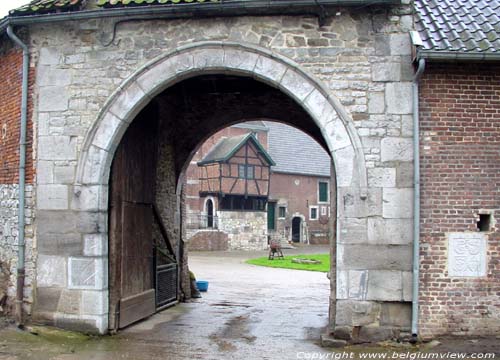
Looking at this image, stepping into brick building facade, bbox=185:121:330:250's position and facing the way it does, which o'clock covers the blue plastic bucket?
The blue plastic bucket is roughly at 12 o'clock from the brick building facade.

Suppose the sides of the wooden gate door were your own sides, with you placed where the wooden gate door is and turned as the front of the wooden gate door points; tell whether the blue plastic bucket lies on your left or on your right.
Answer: on your left

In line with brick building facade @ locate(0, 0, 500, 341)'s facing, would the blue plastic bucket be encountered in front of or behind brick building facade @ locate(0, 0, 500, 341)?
behind

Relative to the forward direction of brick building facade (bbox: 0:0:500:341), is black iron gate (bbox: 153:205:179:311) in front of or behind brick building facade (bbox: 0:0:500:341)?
behind

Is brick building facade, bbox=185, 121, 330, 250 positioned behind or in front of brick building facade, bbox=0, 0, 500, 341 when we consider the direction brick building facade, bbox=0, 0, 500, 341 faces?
behind

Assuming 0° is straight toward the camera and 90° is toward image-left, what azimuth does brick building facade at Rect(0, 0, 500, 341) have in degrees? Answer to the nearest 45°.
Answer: approximately 0°

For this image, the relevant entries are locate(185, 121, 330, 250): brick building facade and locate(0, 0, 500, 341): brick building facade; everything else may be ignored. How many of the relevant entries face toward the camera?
2

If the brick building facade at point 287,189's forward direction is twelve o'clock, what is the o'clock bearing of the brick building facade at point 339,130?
the brick building facade at point 339,130 is roughly at 12 o'clock from the brick building facade at point 287,189.

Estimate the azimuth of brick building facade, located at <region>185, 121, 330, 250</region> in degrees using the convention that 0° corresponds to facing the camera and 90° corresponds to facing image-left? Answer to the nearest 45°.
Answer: approximately 0°

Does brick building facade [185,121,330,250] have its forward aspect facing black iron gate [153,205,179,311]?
yes
